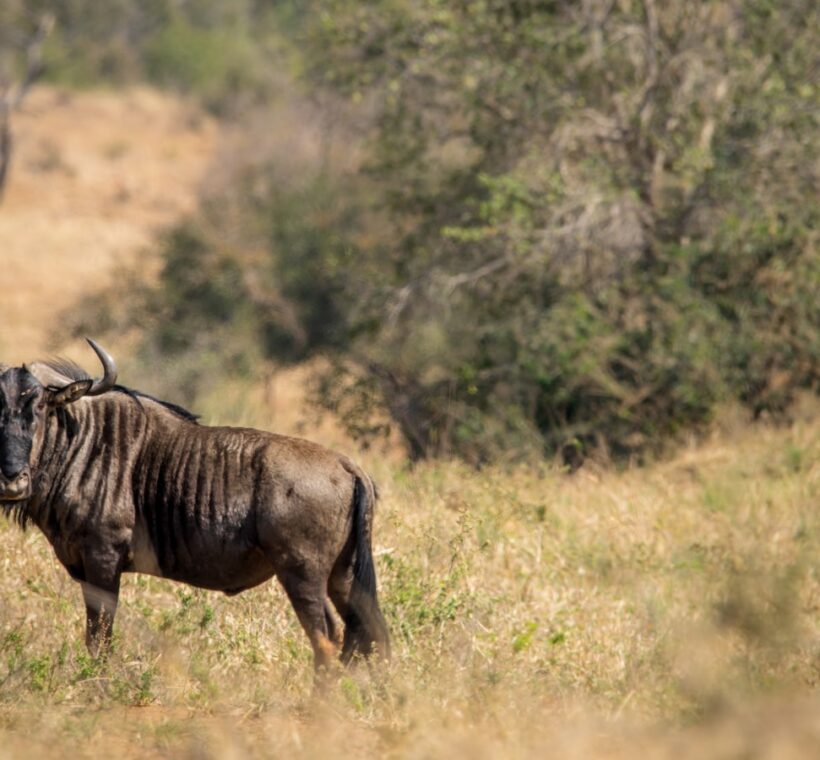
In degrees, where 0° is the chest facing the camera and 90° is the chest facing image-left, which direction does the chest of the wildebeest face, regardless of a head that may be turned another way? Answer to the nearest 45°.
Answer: approximately 90°
